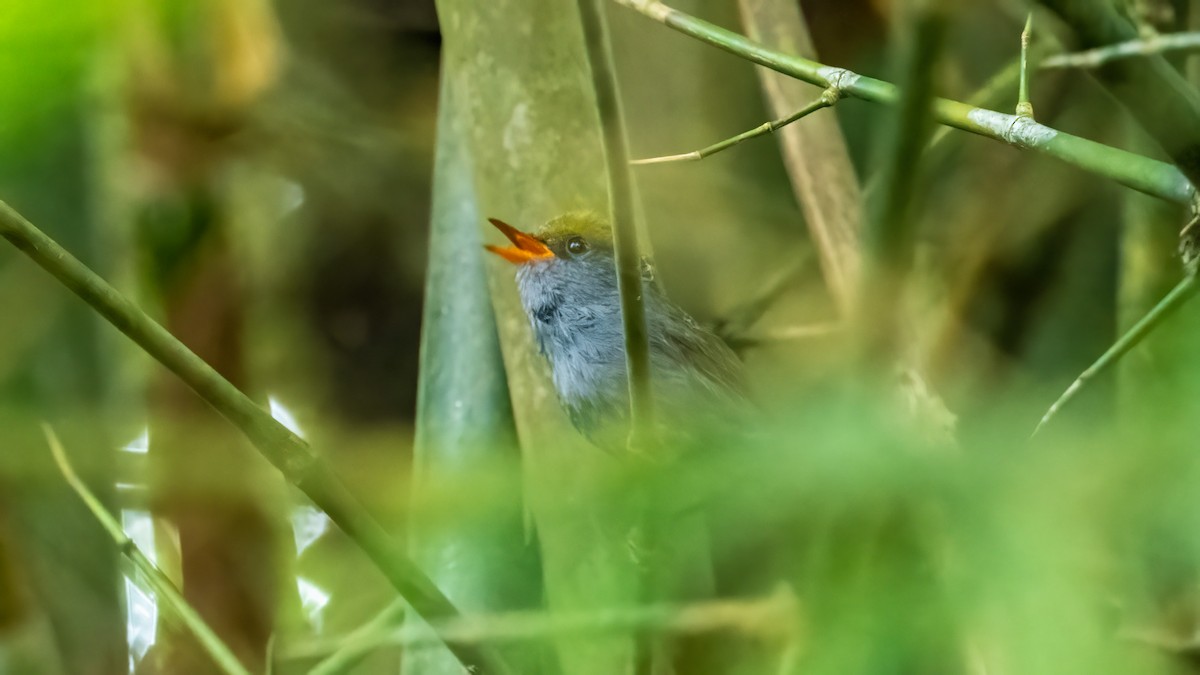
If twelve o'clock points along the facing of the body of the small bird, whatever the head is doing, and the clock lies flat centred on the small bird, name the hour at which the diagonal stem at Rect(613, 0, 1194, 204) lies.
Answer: The diagonal stem is roughly at 8 o'clock from the small bird.

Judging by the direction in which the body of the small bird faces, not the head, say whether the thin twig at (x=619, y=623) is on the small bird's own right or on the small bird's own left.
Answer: on the small bird's own left

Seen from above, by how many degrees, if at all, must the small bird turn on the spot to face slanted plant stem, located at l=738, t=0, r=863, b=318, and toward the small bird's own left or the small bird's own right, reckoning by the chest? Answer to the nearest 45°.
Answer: approximately 135° to the small bird's own right

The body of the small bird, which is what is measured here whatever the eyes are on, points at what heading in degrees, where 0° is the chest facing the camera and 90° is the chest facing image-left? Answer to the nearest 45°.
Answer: approximately 90°

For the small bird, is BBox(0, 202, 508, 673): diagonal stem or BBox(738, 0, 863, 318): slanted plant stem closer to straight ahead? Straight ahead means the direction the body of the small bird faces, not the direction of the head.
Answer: the diagonal stem

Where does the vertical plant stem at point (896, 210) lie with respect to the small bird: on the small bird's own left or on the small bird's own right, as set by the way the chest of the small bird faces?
on the small bird's own left

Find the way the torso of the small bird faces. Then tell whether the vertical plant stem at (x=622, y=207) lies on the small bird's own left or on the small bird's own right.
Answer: on the small bird's own left
